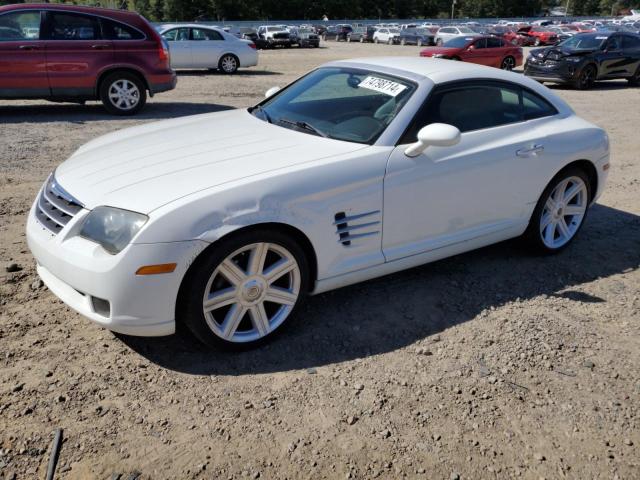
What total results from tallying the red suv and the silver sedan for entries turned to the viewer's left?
2

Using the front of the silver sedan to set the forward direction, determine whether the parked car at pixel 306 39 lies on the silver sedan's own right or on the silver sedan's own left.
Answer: on the silver sedan's own right

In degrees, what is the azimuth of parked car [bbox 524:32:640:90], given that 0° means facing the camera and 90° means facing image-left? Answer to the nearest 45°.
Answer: approximately 45°

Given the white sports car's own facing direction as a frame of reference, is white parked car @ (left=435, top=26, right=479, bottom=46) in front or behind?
behind

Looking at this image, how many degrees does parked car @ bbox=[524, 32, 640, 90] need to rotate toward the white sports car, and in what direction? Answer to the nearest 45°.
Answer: approximately 45° to its left

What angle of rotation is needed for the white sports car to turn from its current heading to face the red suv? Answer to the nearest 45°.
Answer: approximately 90° to its right

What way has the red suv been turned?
to the viewer's left

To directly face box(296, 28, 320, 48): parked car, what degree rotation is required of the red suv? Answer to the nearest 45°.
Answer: approximately 135° to its right

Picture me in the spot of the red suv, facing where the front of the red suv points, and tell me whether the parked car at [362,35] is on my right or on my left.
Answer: on my right

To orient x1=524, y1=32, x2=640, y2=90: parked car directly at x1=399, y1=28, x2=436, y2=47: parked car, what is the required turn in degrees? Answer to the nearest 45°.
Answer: approximately 90° to its right
